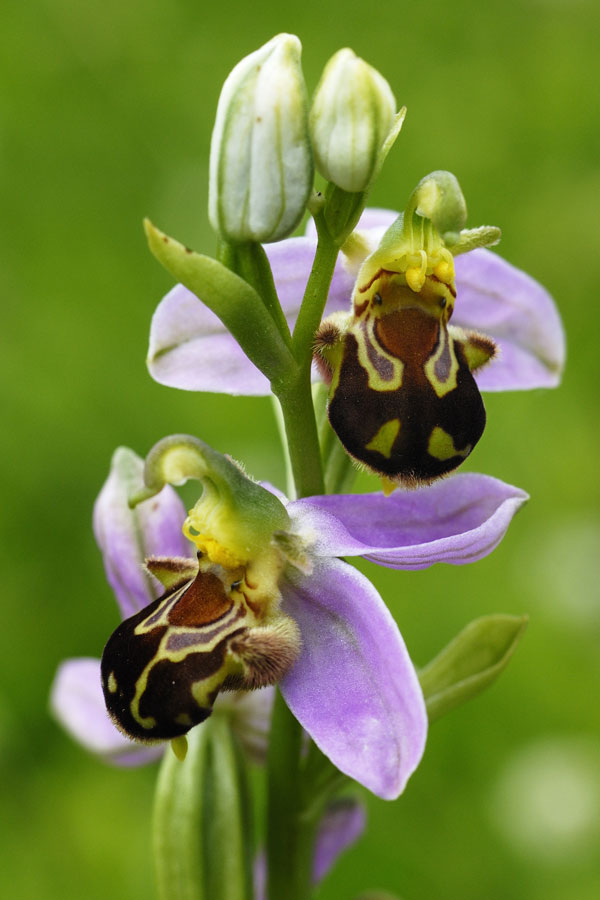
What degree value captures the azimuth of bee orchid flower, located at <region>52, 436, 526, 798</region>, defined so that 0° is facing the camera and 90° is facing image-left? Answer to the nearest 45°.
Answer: approximately 45°
